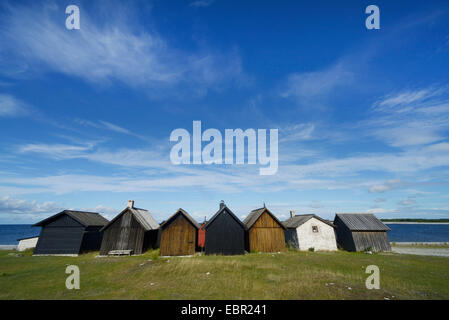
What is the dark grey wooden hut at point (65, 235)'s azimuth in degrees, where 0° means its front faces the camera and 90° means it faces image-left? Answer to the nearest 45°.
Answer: approximately 45°

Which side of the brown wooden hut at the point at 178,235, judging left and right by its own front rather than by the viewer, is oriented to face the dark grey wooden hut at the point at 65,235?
right

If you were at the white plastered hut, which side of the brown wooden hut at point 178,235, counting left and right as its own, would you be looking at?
left

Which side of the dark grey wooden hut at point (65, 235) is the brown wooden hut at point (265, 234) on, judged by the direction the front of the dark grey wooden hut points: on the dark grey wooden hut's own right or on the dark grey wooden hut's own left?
on the dark grey wooden hut's own left

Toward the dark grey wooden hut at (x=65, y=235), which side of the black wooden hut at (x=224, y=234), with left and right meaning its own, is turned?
right

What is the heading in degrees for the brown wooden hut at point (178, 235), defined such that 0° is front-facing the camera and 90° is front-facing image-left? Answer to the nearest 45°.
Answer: approximately 0°

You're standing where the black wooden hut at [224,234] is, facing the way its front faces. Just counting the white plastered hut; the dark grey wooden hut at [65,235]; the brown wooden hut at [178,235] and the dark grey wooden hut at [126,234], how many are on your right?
3

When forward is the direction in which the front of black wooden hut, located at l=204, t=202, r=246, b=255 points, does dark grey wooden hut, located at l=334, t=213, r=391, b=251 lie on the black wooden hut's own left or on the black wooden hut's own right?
on the black wooden hut's own left

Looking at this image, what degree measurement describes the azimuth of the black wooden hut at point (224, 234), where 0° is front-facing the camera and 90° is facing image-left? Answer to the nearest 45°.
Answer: approximately 0°

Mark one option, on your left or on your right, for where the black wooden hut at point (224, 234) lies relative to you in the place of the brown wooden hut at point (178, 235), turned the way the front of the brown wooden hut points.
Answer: on your left

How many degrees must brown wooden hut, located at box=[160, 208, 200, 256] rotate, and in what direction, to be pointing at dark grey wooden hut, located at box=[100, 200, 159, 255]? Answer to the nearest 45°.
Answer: approximately 90° to its right

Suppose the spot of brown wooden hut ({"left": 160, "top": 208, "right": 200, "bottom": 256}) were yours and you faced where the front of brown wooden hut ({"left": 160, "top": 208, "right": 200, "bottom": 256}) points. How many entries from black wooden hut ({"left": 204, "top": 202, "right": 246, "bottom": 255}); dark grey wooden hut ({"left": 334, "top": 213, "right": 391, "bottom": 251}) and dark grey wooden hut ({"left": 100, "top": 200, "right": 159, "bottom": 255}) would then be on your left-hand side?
2

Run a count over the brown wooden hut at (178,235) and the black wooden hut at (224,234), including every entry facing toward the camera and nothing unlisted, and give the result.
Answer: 2

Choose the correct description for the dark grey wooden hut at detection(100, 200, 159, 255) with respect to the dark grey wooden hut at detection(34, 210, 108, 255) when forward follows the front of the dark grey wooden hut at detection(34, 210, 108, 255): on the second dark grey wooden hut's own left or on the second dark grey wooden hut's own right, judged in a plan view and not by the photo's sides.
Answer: on the second dark grey wooden hut's own left
